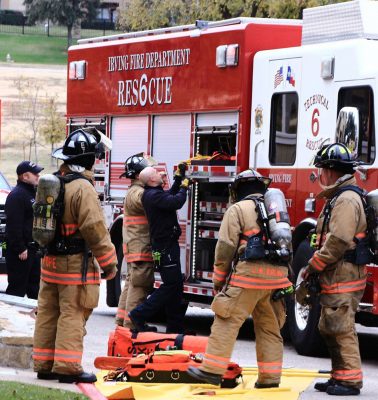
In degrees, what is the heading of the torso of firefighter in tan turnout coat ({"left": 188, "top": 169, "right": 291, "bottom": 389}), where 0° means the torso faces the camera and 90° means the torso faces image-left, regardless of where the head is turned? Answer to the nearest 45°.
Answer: approximately 135°

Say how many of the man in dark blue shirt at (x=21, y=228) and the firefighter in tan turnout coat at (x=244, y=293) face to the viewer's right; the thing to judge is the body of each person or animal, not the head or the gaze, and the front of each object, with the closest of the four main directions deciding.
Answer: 1

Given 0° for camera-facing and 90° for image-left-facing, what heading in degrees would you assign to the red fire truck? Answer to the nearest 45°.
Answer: approximately 315°

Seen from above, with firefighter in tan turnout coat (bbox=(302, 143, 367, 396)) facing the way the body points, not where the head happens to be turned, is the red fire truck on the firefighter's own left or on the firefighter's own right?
on the firefighter's own right

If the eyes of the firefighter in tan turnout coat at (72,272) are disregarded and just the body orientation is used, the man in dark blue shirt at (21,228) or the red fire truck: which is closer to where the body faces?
the red fire truck

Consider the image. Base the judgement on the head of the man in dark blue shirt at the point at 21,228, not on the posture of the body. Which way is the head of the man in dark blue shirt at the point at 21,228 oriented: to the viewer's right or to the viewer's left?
to the viewer's right

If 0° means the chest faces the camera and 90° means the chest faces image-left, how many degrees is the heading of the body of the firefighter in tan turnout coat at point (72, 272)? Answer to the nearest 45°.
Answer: approximately 225°

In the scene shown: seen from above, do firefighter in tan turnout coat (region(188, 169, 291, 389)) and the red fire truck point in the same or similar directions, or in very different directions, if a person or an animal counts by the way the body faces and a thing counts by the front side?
very different directions

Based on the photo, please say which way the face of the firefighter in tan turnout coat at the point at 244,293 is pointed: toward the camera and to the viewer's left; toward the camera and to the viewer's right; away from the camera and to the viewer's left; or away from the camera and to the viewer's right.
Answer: away from the camera and to the viewer's left

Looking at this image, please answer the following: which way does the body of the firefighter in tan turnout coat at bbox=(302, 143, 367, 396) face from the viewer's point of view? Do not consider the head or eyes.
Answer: to the viewer's left

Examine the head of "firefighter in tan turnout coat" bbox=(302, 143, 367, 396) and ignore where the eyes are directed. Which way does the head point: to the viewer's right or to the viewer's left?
to the viewer's left

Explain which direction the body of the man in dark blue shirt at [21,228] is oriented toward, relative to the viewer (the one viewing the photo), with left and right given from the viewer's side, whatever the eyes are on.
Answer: facing to the right of the viewer
